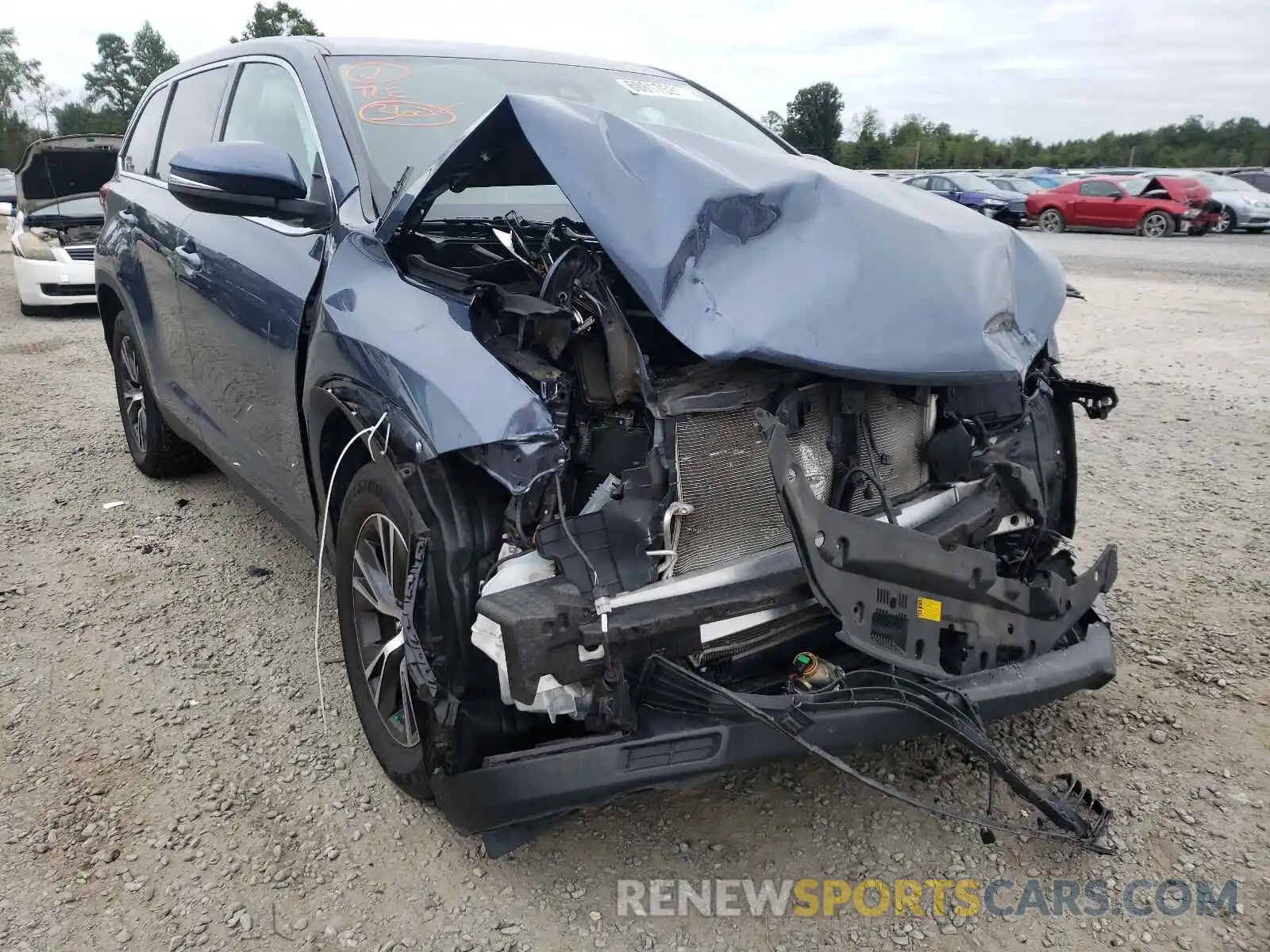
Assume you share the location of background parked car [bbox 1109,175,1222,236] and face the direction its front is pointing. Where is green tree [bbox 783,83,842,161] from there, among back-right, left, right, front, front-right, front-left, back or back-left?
back

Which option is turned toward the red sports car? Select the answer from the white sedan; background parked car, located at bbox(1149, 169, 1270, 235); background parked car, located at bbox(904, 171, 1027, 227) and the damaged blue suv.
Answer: background parked car, located at bbox(904, 171, 1027, 227)

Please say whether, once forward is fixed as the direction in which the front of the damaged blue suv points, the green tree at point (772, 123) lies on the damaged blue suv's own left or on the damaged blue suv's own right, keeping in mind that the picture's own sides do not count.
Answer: on the damaged blue suv's own left

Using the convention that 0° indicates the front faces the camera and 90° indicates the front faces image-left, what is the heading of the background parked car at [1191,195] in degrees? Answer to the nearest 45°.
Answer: approximately 315°

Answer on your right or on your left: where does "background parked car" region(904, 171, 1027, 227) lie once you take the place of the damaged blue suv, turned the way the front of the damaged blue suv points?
on your left

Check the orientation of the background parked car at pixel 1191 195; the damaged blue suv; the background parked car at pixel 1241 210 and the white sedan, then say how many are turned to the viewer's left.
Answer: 0

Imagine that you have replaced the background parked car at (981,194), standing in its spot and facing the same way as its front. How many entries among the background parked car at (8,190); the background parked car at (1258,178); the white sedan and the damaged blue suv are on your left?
1

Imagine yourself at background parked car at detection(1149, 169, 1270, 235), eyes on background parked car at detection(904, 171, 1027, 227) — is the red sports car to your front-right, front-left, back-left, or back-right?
front-left

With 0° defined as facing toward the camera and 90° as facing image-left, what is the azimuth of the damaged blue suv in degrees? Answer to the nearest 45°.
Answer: approximately 315°

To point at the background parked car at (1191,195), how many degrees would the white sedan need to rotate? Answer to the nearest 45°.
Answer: approximately 90° to its left

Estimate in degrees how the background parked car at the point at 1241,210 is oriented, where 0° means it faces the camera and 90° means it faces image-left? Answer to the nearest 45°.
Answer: approximately 315°

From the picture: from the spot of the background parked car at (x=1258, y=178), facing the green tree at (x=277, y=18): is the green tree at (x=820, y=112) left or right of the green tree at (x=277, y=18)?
right

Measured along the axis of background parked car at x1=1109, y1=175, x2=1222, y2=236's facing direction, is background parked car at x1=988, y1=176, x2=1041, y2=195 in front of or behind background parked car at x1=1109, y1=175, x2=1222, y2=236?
behind

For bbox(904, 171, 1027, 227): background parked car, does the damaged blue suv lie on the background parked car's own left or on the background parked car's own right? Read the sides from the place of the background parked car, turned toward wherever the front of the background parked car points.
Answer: on the background parked car's own right

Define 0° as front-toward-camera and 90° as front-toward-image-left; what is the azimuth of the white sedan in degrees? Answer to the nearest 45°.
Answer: approximately 0°
